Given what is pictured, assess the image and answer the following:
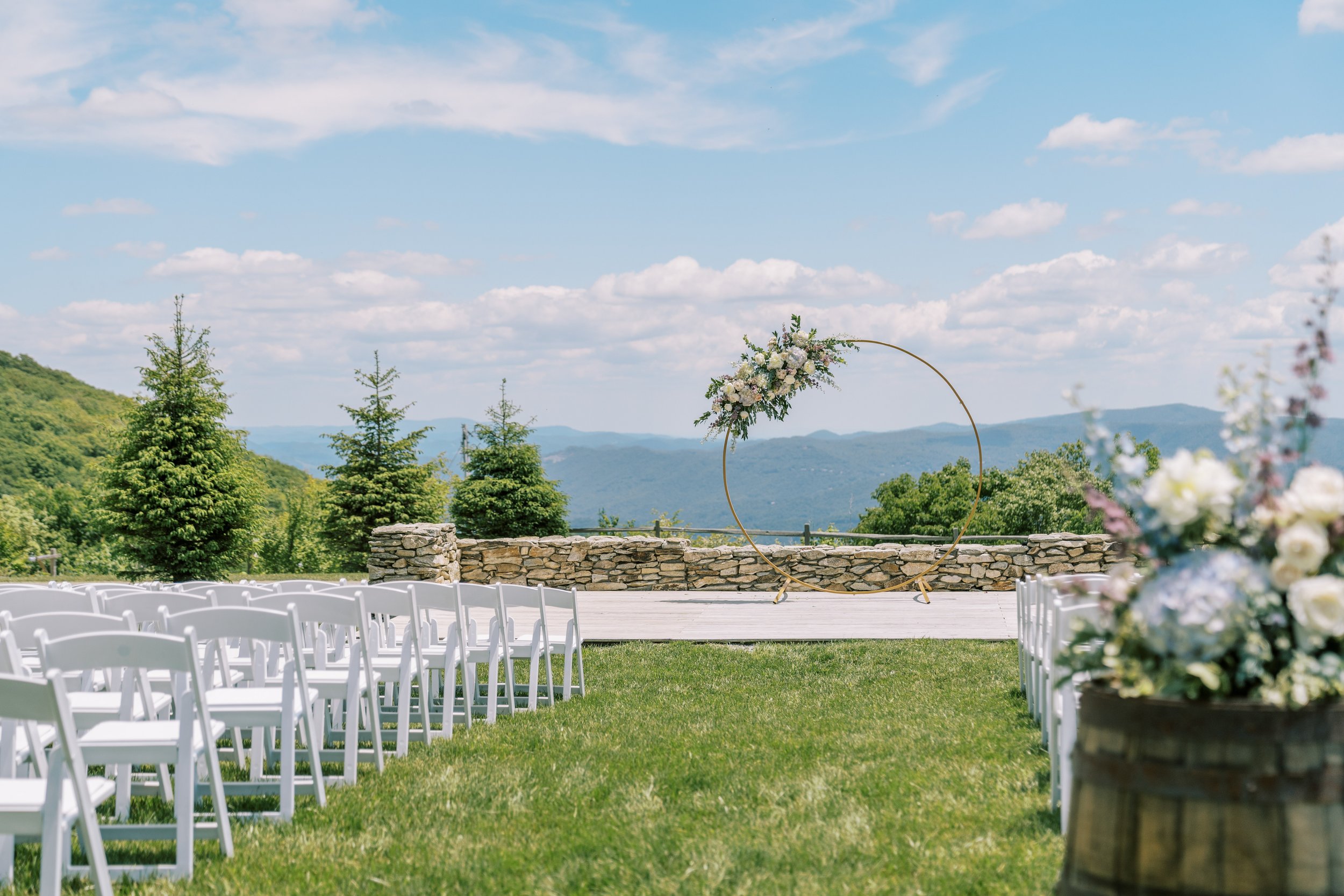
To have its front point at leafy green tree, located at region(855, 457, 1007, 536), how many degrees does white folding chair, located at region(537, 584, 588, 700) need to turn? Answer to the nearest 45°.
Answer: approximately 45° to its left

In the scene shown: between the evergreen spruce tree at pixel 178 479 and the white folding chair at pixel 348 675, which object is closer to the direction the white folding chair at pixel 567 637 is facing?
the evergreen spruce tree

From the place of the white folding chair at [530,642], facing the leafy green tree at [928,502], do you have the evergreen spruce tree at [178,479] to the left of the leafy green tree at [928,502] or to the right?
left

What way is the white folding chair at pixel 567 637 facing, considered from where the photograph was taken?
facing away from the viewer and to the right of the viewer

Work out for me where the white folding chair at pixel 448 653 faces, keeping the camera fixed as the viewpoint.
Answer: facing away from the viewer and to the right of the viewer

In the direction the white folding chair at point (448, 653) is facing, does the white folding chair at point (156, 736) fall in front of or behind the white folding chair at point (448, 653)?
behind

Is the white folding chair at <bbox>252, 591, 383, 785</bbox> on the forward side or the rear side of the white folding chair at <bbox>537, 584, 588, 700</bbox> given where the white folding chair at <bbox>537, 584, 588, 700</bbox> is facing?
on the rear side

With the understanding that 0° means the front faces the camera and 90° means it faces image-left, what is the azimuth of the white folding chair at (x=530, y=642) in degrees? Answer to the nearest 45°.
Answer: approximately 225°

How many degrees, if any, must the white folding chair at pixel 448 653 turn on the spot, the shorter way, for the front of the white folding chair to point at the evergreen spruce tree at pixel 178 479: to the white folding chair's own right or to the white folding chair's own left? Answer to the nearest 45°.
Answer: approximately 45° to the white folding chair's own left

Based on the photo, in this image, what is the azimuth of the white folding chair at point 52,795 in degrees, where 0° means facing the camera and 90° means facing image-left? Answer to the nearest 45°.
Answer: approximately 225°
